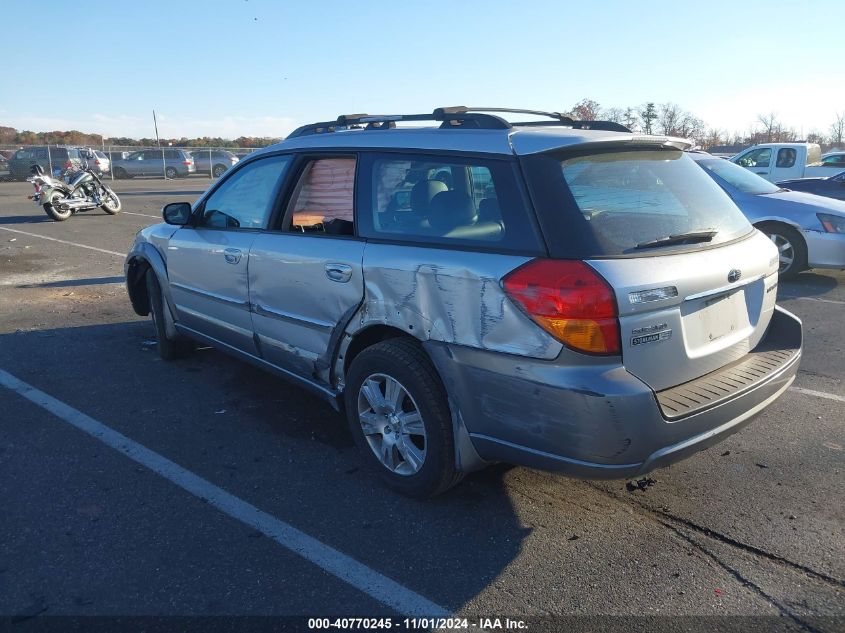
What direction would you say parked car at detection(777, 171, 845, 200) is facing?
to the viewer's left

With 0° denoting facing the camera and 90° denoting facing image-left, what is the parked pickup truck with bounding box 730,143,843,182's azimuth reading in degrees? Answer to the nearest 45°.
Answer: approximately 90°

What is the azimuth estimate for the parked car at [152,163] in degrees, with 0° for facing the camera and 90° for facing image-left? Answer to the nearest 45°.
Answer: approximately 90°

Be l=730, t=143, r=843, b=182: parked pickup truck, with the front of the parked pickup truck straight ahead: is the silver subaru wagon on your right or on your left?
on your left

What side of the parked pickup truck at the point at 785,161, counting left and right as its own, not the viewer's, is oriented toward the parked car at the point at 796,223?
left

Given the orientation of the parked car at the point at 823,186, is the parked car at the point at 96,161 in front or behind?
in front

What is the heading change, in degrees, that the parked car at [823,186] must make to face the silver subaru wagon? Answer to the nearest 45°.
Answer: approximately 90° to its left

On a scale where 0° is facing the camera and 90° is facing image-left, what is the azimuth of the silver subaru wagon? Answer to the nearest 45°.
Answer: approximately 135°

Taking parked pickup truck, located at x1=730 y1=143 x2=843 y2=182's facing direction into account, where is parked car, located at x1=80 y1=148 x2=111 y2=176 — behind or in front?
in front

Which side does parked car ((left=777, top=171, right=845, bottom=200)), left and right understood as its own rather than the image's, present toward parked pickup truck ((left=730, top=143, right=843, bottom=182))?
right
